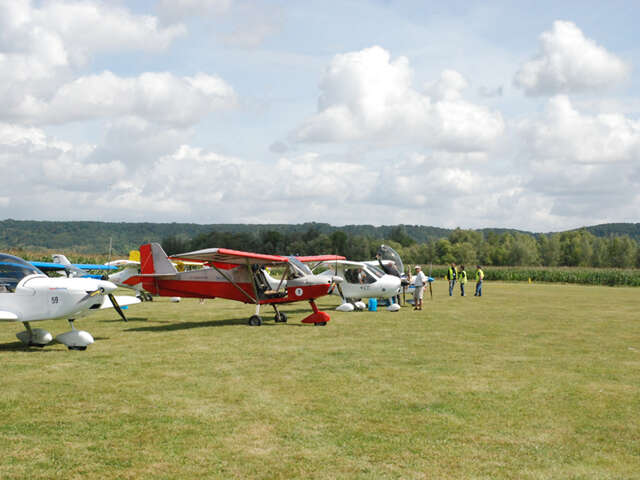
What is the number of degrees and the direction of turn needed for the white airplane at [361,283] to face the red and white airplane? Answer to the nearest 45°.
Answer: approximately 135° to its right

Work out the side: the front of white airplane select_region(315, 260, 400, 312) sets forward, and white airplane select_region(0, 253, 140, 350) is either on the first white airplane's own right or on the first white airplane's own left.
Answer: on the first white airplane's own right

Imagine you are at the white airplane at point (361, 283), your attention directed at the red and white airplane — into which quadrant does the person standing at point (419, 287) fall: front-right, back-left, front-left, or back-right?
back-left

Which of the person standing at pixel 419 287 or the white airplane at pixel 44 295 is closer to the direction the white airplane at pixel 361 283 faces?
the person standing

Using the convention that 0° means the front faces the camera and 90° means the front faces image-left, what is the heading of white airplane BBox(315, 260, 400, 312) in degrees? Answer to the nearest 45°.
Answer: approximately 270°

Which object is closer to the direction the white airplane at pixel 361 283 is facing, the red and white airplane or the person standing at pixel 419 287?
the person standing

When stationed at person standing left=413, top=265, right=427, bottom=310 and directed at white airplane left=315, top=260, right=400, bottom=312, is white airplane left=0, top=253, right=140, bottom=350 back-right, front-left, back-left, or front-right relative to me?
front-left

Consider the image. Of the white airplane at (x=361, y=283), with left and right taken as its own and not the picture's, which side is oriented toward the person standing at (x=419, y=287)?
front
